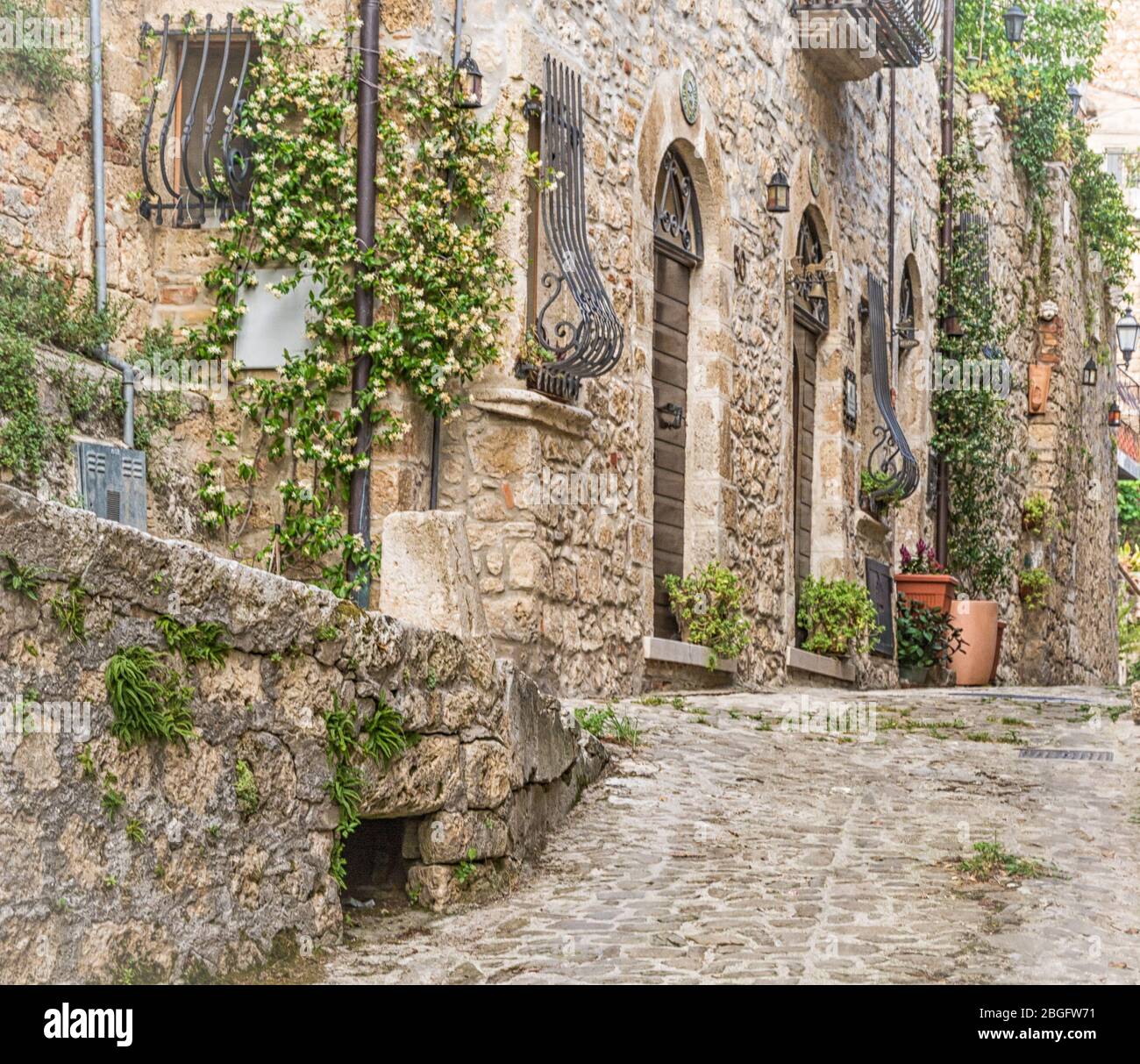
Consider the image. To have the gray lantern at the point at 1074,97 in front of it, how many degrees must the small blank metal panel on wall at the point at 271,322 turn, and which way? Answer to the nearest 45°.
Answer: approximately 135° to its left

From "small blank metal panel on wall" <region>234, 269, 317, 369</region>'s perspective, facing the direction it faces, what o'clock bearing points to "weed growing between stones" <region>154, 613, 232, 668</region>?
The weed growing between stones is roughly at 12 o'clock from the small blank metal panel on wall.

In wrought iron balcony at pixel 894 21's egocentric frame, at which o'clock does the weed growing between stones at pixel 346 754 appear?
The weed growing between stones is roughly at 2 o'clock from the wrought iron balcony.

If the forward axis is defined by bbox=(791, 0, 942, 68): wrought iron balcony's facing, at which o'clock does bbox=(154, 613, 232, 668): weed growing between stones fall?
The weed growing between stones is roughly at 2 o'clock from the wrought iron balcony.

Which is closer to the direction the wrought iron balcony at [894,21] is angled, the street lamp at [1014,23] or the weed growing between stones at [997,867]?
the weed growing between stones

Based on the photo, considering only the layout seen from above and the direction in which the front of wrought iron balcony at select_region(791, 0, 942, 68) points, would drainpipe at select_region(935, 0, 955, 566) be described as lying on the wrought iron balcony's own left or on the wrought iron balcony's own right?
on the wrought iron balcony's own left

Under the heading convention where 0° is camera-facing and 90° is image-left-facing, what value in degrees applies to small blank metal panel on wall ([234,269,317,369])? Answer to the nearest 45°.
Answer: approximately 0°

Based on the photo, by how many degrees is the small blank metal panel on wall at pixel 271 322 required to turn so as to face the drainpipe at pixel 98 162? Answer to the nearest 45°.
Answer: approximately 90° to its right

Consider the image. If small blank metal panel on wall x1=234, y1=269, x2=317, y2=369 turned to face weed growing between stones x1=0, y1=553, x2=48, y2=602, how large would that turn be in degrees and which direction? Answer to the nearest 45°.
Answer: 0° — it already faces it

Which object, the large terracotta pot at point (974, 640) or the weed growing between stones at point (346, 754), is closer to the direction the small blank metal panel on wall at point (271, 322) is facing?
the weed growing between stones
